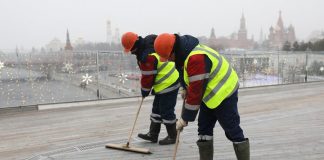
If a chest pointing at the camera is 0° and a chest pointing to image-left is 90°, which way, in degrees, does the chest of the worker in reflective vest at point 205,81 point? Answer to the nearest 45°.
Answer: approximately 90°

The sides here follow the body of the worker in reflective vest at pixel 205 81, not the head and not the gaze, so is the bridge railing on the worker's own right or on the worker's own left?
on the worker's own right

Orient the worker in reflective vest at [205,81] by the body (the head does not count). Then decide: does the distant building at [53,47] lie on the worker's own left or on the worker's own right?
on the worker's own right

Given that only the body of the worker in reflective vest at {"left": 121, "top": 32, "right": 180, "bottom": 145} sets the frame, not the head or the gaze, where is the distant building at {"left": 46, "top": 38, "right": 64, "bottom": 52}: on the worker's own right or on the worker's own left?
on the worker's own right

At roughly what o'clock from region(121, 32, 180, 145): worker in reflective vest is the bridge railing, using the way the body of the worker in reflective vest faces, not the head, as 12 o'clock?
The bridge railing is roughly at 2 o'clock from the worker in reflective vest.

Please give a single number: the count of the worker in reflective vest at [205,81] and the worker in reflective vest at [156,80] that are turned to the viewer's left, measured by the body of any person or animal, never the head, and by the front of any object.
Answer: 2

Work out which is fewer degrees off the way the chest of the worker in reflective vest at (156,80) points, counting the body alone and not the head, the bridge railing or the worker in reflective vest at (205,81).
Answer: the bridge railing

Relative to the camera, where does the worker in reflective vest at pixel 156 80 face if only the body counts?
to the viewer's left

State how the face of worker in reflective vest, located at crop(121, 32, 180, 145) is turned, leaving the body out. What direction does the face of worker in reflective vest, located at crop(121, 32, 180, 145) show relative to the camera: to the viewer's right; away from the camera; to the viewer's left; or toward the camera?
to the viewer's left
